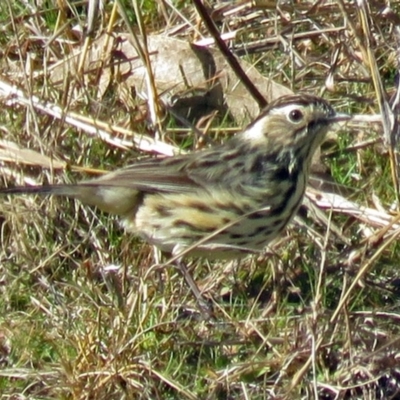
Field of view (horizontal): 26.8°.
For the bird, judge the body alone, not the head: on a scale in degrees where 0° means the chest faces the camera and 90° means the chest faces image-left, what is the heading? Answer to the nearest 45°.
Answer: approximately 270°
